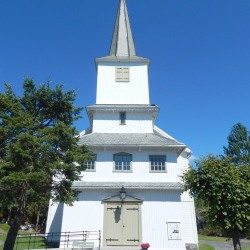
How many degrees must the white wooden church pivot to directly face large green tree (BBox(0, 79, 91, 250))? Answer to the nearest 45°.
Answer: approximately 45° to its right

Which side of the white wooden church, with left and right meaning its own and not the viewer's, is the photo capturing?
front

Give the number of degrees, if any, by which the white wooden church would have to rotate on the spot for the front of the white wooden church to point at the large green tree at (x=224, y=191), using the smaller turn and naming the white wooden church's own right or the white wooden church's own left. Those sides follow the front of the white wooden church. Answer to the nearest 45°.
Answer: approximately 45° to the white wooden church's own left

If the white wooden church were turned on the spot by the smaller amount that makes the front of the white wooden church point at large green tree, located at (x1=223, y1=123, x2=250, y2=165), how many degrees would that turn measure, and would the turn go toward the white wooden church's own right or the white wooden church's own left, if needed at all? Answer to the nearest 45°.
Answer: approximately 135° to the white wooden church's own left

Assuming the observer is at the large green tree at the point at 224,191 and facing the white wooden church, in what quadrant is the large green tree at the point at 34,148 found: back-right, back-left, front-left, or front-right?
front-left
